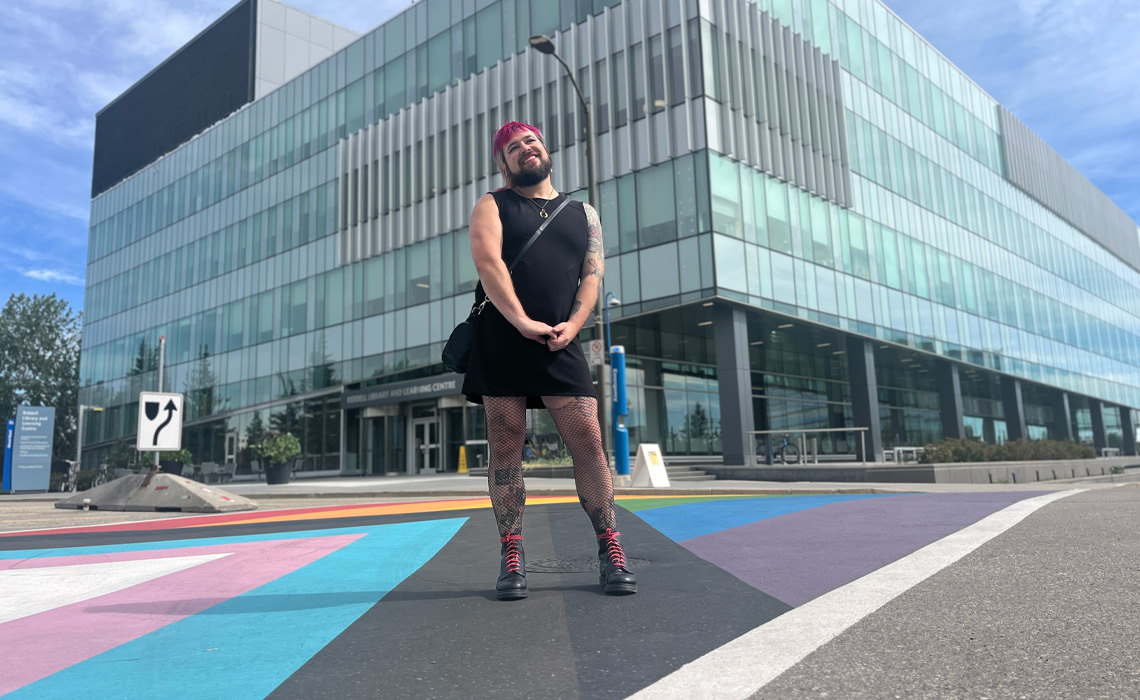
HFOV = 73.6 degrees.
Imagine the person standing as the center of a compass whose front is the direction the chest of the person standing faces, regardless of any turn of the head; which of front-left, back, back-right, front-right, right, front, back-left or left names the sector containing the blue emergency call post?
back

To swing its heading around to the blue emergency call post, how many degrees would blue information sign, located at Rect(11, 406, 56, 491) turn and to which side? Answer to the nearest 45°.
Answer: approximately 45° to its left

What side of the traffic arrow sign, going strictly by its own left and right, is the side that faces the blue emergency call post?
left

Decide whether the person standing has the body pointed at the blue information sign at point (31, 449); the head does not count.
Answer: no

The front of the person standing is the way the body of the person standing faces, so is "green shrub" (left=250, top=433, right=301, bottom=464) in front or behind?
behind

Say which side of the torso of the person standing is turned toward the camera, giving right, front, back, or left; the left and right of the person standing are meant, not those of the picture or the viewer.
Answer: front

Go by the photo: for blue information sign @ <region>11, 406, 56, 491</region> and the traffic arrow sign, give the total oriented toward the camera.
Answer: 2

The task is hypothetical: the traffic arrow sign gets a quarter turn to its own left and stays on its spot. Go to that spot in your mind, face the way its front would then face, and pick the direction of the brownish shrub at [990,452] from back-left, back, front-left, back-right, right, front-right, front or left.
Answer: front

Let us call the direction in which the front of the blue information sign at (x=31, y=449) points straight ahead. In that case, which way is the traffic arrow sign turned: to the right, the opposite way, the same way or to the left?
the same way

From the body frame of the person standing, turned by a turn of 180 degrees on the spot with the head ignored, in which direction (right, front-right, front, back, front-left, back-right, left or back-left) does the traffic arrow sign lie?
front-left

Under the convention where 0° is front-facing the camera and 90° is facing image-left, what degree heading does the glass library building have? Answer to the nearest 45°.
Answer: approximately 45°

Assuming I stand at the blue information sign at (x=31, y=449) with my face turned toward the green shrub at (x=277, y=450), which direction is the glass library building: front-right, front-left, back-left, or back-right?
front-left

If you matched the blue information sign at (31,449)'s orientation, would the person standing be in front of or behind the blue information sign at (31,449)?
in front

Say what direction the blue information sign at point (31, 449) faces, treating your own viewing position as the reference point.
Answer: facing the viewer
